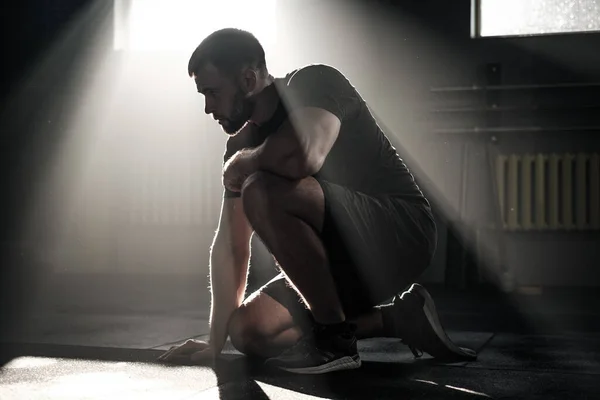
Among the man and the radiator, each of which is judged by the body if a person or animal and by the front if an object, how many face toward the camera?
1

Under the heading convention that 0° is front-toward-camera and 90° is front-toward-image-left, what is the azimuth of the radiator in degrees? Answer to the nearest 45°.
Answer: approximately 0°

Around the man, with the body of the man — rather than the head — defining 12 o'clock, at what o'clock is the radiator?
The radiator is roughly at 4 o'clock from the man.

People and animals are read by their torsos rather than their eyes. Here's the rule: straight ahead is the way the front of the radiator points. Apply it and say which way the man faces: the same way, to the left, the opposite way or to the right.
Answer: to the right

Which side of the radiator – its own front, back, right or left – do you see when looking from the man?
front

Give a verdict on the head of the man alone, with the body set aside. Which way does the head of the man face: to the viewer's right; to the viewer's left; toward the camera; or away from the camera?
to the viewer's left

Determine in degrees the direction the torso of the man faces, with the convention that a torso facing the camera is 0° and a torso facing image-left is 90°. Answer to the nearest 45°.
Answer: approximately 90°
